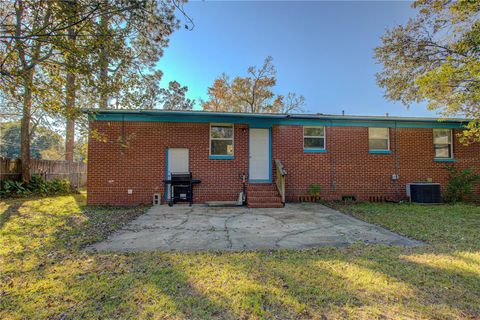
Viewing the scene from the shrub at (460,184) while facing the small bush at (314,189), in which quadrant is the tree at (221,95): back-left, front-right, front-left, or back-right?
front-right

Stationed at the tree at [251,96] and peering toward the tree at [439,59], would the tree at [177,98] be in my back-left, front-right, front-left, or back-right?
back-right

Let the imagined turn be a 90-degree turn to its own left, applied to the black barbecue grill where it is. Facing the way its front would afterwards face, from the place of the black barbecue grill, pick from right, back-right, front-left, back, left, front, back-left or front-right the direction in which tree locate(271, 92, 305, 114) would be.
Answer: front-left

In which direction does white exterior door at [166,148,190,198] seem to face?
toward the camera

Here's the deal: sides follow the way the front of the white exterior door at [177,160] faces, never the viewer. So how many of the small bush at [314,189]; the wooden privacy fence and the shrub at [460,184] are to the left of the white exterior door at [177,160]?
2

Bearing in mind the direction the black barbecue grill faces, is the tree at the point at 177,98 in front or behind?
behind

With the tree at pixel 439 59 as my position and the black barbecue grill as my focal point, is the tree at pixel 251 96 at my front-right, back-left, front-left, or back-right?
front-right

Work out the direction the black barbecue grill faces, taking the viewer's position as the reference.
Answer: facing the viewer

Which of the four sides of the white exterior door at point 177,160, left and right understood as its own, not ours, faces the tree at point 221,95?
back

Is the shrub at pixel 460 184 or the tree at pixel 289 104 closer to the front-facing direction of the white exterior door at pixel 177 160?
the shrub

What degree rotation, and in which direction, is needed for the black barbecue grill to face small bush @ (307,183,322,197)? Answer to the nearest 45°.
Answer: approximately 90° to its left

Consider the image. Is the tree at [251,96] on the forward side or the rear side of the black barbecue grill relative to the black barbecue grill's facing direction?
on the rear side

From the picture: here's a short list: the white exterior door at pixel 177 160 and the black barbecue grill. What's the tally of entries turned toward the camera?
2

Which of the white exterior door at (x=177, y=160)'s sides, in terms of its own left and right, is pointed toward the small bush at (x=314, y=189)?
left
